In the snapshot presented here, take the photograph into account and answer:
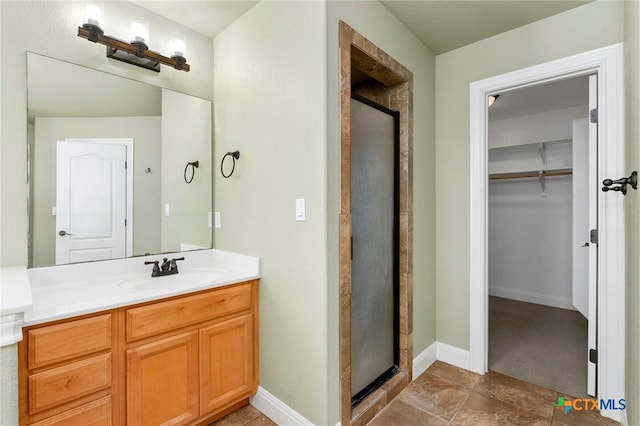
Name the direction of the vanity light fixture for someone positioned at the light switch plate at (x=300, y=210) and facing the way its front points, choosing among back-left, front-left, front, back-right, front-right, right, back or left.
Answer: front-right

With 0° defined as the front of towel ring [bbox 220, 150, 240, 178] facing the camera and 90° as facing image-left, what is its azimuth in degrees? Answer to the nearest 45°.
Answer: approximately 45°

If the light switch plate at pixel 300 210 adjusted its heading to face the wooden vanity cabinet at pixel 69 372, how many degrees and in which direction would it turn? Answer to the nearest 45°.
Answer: approximately 45° to its right

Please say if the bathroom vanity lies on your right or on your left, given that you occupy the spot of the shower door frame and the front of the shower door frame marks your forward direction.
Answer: on your right

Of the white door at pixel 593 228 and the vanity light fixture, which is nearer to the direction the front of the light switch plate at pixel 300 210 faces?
the vanity light fixture

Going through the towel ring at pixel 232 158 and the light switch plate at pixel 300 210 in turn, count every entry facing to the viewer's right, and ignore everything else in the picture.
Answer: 0

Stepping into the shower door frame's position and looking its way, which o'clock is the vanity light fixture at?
The vanity light fixture is roughly at 4 o'clock from the shower door frame.

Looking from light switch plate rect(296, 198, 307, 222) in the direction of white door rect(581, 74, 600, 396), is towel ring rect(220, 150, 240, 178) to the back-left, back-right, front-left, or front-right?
back-left

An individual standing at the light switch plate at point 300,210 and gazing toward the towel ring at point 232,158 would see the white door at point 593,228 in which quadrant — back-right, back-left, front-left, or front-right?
back-right

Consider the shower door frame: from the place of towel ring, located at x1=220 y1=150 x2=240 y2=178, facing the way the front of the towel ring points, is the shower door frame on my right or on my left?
on my left

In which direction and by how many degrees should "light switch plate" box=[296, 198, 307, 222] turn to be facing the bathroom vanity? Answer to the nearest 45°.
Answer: approximately 45° to its right
